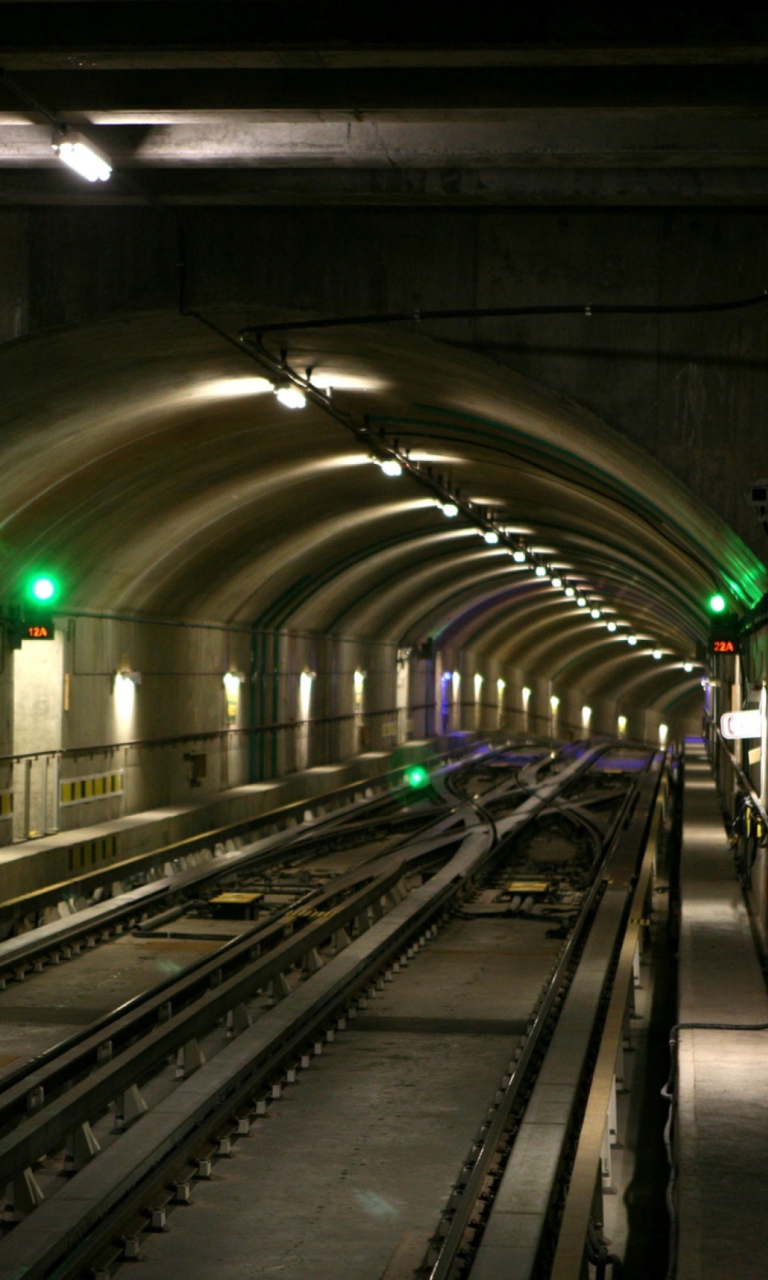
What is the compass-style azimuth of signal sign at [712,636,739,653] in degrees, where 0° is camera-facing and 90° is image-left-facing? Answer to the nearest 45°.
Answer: approximately 0°

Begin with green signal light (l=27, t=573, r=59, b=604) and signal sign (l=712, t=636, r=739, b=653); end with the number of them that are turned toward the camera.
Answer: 2

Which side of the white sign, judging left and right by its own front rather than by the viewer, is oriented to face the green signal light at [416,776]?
back

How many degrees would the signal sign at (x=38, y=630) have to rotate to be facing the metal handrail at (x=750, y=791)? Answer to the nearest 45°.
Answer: approximately 90° to its left

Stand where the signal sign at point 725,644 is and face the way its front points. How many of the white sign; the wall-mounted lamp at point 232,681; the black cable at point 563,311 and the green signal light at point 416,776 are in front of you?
2

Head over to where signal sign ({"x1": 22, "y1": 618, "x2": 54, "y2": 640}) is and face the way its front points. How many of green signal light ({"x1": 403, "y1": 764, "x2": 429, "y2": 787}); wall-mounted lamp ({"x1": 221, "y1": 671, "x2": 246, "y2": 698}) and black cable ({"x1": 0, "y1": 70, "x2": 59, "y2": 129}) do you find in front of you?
1

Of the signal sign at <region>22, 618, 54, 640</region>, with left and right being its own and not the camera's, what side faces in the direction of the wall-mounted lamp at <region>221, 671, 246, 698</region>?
back

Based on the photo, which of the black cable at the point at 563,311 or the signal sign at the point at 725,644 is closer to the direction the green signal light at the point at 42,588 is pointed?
the black cable

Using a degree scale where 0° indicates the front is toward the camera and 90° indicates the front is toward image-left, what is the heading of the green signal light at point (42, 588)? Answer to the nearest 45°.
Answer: approximately 0°

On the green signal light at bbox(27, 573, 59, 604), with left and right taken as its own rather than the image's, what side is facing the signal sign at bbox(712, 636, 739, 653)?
left

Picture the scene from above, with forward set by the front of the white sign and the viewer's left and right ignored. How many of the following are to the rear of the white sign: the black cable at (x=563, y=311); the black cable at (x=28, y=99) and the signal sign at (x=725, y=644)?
1
